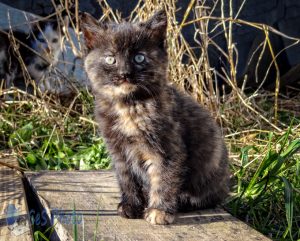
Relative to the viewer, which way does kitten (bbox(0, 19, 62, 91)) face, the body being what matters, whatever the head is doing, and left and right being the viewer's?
facing the viewer and to the right of the viewer

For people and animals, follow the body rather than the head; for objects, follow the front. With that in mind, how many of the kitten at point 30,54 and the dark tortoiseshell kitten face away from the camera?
0

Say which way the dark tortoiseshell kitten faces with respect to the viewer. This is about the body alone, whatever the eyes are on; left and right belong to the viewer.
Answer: facing the viewer and to the left of the viewer

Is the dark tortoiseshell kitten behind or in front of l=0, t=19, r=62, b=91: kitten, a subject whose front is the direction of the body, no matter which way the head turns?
in front

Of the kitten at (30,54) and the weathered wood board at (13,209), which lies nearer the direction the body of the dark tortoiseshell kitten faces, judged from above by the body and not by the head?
the weathered wood board

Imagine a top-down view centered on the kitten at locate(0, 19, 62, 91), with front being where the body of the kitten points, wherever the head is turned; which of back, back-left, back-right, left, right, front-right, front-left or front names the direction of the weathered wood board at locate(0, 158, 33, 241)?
front-right

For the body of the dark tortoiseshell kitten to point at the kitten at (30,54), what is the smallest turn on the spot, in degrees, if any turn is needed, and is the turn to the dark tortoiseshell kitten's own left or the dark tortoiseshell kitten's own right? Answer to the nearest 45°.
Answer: approximately 90° to the dark tortoiseshell kitten's own right

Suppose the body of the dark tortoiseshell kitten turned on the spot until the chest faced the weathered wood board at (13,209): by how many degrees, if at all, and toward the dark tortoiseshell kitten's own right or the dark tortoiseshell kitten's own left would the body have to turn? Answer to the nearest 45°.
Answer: approximately 45° to the dark tortoiseshell kitten's own right
